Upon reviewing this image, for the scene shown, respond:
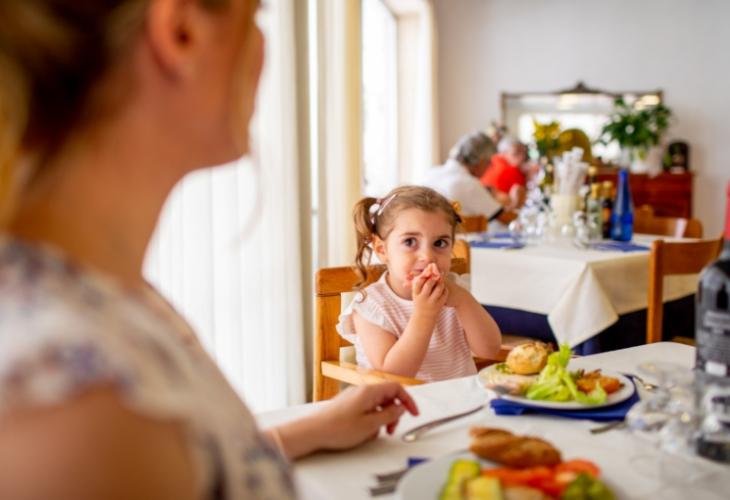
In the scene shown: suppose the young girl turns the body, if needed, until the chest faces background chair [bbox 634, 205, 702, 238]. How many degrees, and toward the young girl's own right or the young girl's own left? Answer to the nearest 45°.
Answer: approximately 90° to the young girl's own left

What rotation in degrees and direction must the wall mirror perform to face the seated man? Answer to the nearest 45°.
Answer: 0° — it already faces them

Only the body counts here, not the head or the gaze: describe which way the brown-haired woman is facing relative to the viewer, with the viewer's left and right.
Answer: facing away from the viewer and to the right of the viewer

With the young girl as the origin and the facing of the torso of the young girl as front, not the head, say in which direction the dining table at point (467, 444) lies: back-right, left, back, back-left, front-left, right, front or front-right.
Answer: front-right

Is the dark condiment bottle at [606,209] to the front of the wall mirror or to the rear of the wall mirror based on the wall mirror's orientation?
to the front

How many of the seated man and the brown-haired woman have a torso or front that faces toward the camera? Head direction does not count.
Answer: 0

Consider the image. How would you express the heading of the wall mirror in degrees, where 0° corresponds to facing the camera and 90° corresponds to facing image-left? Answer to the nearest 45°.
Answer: approximately 0°

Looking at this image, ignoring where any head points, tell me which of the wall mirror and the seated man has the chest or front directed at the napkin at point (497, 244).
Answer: the wall mirror

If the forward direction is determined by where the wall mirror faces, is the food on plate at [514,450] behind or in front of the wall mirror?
in front

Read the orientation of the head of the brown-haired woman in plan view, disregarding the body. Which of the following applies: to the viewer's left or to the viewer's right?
to the viewer's right

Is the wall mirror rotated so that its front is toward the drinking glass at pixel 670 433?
yes

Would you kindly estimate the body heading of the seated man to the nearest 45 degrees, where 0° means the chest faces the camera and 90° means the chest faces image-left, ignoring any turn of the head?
approximately 225°

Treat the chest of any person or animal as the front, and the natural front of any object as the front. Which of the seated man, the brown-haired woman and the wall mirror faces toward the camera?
the wall mirror

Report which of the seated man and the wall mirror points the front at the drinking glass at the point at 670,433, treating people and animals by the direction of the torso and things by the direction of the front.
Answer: the wall mirror

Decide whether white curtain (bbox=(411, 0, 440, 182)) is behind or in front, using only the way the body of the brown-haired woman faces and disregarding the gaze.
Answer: in front
